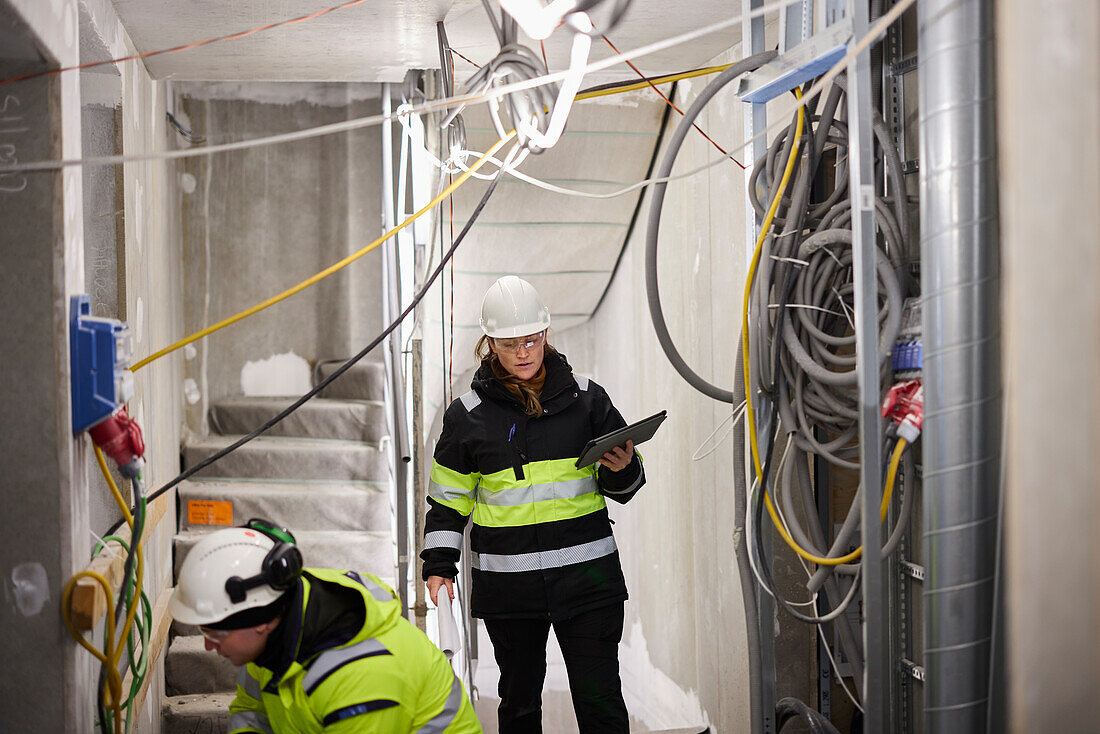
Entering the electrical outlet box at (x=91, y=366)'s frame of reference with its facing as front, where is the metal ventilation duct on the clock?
The metal ventilation duct is roughly at 1 o'clock from the electrical outlet box.

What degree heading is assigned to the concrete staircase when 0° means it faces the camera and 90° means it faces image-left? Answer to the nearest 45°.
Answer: approximately 0°

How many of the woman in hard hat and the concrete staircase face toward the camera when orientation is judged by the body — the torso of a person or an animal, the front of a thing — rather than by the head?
2

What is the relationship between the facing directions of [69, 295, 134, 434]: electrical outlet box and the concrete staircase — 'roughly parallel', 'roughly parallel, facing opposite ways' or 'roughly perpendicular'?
roughly perpendicular

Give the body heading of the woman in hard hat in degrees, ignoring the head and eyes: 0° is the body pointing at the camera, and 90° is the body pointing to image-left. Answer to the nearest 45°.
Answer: approximately 0°

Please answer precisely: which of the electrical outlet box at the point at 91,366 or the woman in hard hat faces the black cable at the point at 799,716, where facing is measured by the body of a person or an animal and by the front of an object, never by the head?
the electrical outlet box

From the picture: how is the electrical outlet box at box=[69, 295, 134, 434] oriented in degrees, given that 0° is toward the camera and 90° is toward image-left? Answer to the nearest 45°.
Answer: approximately 270°

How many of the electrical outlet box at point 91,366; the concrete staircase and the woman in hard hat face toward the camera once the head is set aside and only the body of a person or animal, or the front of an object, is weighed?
2

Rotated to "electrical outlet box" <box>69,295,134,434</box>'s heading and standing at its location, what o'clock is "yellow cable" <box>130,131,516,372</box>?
The yellow cable is roughly at 11 o'clock from the electrical outlet box.
